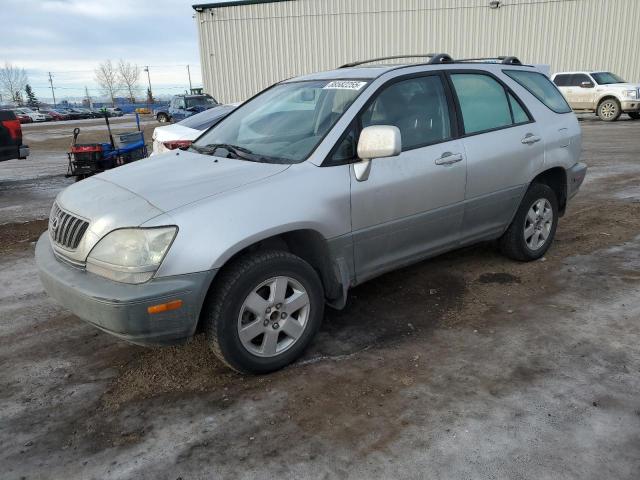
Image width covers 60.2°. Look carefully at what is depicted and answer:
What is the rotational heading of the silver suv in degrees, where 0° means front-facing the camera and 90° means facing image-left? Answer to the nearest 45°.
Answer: approximately 45°

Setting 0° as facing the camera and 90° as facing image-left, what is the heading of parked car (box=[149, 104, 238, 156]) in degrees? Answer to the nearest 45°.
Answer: approximately 225°

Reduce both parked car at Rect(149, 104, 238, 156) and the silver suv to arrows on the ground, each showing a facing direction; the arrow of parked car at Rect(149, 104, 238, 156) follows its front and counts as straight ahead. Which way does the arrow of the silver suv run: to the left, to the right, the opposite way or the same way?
the opposite way

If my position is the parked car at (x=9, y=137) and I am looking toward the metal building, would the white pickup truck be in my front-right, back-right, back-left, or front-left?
front-right

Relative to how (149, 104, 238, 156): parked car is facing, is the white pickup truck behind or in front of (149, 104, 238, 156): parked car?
in front

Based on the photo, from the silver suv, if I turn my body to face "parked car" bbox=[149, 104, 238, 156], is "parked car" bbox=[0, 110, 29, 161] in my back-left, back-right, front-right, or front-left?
front-left

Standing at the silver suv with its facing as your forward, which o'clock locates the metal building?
The metal building is roughly at 5 o'clock from the silver suv.

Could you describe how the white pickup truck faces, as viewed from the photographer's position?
facing the viewer and to the right of the viewer

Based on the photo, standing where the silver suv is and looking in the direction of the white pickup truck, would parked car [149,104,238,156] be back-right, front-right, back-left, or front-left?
front-left

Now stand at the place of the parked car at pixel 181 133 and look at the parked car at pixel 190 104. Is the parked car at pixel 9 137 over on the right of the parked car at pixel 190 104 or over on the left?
left

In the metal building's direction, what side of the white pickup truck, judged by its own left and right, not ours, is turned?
back

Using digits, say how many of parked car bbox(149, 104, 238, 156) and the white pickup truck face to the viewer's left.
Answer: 0
